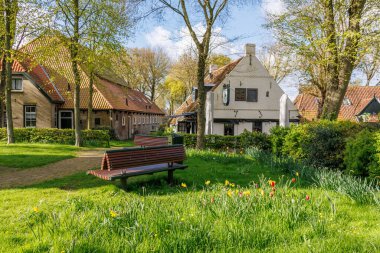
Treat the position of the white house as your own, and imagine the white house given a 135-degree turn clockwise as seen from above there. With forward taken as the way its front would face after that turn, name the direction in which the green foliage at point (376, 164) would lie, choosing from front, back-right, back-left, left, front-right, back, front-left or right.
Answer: back-left

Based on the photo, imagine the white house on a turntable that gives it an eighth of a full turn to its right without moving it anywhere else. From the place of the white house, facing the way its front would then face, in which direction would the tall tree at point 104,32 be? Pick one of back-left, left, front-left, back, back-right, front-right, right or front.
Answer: front

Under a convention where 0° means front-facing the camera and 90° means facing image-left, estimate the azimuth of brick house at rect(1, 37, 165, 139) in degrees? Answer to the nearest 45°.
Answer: approximately 0°

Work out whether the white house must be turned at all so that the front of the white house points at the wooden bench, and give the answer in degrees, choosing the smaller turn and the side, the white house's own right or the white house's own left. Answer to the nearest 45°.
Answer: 0° — it already faces it

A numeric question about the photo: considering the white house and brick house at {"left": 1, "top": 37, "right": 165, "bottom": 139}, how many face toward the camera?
2

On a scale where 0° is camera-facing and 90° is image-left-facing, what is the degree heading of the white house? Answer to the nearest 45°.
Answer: approximately 0°

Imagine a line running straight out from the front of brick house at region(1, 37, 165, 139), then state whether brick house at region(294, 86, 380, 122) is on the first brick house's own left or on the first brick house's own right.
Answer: on the first brick house's own left

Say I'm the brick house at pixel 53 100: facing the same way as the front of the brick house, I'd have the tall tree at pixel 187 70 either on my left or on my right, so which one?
on my left

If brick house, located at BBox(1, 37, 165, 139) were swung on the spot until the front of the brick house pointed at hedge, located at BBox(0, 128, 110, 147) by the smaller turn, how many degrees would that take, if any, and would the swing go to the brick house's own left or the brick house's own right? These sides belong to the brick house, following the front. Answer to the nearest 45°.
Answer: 0° — it already faces it

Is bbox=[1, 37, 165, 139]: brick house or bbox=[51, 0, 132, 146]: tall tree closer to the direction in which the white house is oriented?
the tall tree

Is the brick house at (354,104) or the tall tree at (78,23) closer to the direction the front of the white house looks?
the tall tree

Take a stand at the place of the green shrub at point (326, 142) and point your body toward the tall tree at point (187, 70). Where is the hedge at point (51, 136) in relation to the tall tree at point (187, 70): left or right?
left
